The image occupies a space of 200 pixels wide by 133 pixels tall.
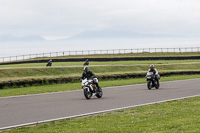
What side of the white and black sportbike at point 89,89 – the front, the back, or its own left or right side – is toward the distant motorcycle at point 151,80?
back

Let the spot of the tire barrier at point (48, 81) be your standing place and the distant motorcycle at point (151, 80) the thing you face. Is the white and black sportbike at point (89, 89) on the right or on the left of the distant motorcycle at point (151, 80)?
right

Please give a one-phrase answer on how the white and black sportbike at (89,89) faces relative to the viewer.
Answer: facing the viewer and to the left of the viewer

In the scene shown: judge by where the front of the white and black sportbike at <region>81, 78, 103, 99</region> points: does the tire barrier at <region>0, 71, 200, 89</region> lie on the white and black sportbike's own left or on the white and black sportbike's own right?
on the white and black sportbike's own right

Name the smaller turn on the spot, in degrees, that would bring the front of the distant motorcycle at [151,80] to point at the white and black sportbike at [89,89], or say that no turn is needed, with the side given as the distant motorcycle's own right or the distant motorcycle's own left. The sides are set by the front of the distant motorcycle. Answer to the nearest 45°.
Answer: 0° — it already faces it

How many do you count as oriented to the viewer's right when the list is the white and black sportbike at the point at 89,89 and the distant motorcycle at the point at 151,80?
0

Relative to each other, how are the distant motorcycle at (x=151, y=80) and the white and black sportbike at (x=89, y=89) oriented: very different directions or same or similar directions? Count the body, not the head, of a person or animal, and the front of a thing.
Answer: same or similar directions

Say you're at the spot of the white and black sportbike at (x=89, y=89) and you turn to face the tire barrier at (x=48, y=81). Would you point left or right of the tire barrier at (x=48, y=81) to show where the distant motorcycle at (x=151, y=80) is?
right

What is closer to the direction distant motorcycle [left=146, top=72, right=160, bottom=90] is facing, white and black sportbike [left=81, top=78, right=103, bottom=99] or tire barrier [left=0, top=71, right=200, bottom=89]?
the white and black sportbike
